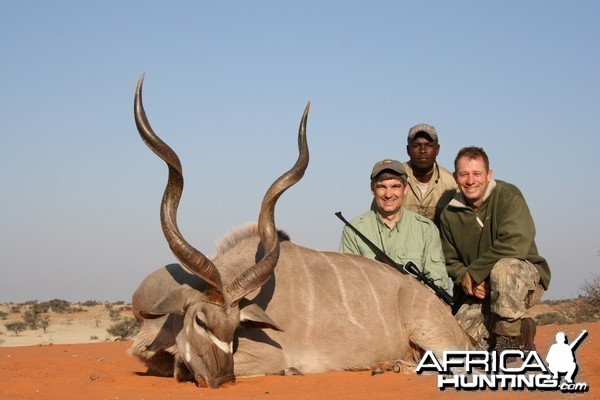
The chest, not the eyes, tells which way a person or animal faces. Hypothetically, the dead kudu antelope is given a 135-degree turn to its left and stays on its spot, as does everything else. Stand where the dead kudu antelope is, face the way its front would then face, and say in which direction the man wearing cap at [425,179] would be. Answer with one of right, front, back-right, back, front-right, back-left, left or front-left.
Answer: front-left

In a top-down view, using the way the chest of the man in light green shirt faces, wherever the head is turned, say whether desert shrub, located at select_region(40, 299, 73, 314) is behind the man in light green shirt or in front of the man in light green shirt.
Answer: behind

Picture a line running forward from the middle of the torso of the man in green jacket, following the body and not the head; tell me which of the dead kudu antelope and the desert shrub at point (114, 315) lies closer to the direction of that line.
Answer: the dead kudu antelope

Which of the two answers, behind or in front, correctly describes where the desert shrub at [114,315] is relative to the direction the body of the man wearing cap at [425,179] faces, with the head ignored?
behind

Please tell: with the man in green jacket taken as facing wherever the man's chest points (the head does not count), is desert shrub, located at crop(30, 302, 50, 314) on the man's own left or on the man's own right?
on the man's own right

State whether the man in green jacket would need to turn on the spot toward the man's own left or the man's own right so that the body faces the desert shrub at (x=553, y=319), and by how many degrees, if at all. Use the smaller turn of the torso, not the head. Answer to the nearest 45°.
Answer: approximately 135° to the man's own right

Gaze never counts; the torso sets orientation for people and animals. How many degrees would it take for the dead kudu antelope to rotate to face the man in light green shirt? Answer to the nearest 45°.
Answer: approximately 180°
